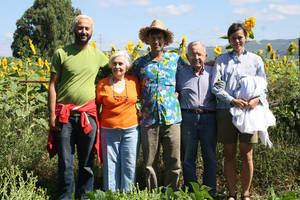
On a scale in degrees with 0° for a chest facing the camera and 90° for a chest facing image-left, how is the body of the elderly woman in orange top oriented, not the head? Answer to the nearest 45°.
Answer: approximately 0°

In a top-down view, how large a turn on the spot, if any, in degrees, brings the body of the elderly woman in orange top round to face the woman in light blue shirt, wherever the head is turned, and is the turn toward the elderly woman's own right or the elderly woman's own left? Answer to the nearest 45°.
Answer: approximately 90° to the elderly woman's own left

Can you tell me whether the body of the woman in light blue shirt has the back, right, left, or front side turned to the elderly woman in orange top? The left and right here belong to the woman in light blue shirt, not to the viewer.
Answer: right

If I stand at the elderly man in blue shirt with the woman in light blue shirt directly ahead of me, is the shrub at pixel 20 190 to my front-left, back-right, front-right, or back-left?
back-right

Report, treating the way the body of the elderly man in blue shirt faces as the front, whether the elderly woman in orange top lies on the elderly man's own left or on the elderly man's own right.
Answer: on the elderly man's own right

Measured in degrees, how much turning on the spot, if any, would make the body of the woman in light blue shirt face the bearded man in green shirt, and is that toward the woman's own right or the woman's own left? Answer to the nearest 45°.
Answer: approximately 90° to the woman's own right

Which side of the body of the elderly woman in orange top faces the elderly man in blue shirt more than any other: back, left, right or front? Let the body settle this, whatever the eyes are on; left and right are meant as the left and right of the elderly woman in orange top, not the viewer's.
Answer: left

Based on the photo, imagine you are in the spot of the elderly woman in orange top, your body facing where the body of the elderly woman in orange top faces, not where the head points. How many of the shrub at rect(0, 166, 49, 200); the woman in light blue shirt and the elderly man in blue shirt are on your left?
2
